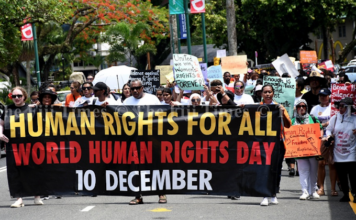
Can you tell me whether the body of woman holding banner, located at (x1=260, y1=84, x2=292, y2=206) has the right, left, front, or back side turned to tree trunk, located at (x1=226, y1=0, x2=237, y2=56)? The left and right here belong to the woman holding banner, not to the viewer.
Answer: back

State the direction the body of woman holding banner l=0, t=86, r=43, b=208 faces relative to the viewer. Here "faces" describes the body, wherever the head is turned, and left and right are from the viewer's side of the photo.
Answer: facing the viewer

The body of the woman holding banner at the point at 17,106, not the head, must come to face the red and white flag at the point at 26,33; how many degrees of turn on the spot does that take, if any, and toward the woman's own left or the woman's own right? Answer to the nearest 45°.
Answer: approximately 180°

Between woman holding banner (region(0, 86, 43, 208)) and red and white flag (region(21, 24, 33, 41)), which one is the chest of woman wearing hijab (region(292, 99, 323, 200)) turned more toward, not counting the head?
the woman holding banner

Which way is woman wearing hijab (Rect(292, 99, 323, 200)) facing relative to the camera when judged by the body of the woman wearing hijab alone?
toward the camera

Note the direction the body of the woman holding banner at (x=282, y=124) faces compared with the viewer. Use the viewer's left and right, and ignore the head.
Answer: facing the viewer

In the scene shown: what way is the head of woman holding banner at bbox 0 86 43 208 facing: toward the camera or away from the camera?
toward the camera

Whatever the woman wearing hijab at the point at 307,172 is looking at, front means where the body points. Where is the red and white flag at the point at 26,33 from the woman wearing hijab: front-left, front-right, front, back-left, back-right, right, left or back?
back-right

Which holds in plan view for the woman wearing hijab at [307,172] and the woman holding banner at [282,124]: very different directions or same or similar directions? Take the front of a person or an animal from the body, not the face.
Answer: same or similar directions
